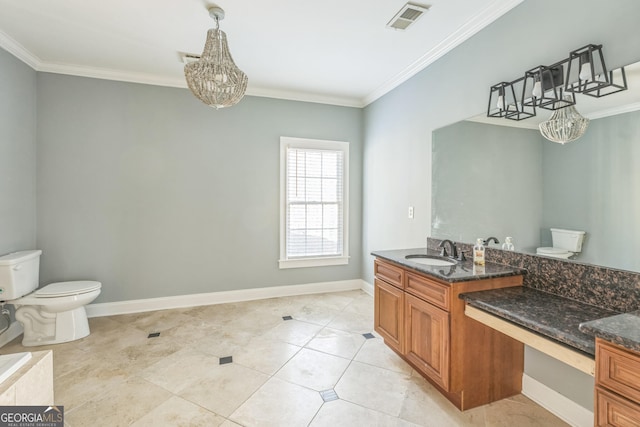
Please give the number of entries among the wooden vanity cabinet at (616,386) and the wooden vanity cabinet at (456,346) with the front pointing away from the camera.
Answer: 0

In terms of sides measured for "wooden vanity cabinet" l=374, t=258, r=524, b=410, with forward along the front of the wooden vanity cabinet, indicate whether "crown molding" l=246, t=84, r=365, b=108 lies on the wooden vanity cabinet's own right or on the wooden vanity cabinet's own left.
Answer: on the wooden vanity cabinet's own right

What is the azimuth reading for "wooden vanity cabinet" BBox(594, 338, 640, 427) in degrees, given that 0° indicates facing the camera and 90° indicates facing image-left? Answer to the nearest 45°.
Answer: approximately 45°

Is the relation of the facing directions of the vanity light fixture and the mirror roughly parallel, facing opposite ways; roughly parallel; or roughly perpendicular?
roughly parallel

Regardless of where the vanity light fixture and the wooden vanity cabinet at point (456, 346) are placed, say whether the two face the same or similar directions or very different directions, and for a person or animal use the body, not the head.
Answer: same or similar directions

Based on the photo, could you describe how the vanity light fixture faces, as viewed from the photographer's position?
facing the viewer and to the left of the viewer

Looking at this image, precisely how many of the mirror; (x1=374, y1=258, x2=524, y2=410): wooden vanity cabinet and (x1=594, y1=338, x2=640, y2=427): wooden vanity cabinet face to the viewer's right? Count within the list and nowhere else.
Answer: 0

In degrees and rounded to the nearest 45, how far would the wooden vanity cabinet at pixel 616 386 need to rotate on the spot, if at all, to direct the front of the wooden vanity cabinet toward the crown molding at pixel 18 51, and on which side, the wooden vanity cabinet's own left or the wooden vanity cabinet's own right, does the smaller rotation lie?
approximately 45° to the wooden vanity cabinet's own right

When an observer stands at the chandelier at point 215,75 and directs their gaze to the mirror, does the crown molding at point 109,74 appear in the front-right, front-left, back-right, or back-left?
back-left
